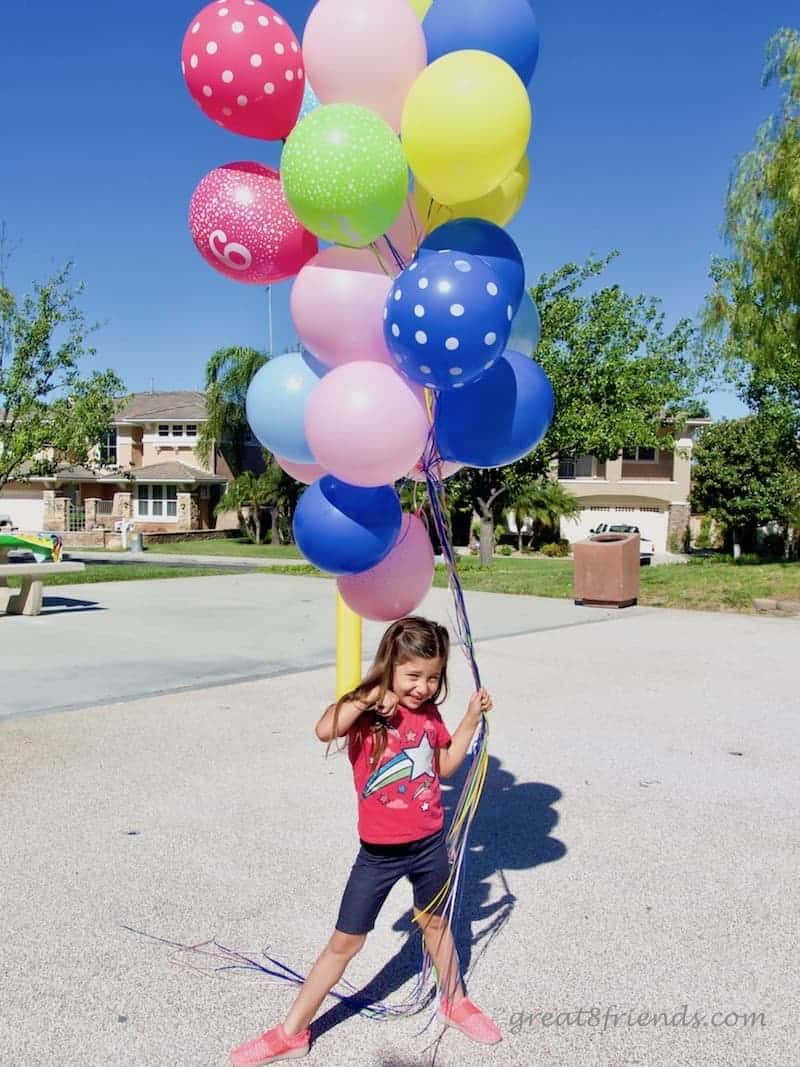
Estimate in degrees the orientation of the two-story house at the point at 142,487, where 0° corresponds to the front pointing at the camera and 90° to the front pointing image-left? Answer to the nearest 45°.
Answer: approximately 0°

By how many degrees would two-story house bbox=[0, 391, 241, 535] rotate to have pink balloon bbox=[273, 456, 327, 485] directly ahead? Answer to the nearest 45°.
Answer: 0° — it already faces it

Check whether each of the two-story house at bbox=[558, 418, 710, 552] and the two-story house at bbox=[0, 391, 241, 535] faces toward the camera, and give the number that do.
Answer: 2

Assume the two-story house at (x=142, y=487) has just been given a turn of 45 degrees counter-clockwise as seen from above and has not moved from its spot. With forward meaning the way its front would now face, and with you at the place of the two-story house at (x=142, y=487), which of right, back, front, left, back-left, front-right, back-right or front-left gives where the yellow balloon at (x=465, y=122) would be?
front-right

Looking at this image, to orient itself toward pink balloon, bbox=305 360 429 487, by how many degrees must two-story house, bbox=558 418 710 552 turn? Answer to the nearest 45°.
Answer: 0° — it already faces it

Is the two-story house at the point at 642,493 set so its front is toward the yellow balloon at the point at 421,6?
yes

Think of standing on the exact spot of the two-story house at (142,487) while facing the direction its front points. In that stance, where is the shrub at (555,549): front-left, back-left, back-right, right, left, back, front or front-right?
front-left

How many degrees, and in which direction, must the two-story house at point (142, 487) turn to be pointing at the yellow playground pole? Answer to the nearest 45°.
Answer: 0° — it already faces it

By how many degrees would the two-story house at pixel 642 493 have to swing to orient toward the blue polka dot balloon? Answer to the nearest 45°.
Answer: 0° — it already faces it

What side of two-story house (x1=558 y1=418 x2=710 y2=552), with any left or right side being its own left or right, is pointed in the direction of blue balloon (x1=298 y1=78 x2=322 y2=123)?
front

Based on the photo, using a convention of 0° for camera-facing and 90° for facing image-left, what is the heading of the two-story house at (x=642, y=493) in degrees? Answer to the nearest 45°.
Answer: approximately 0°

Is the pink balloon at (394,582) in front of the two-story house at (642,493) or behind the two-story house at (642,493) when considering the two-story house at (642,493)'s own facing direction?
in front
